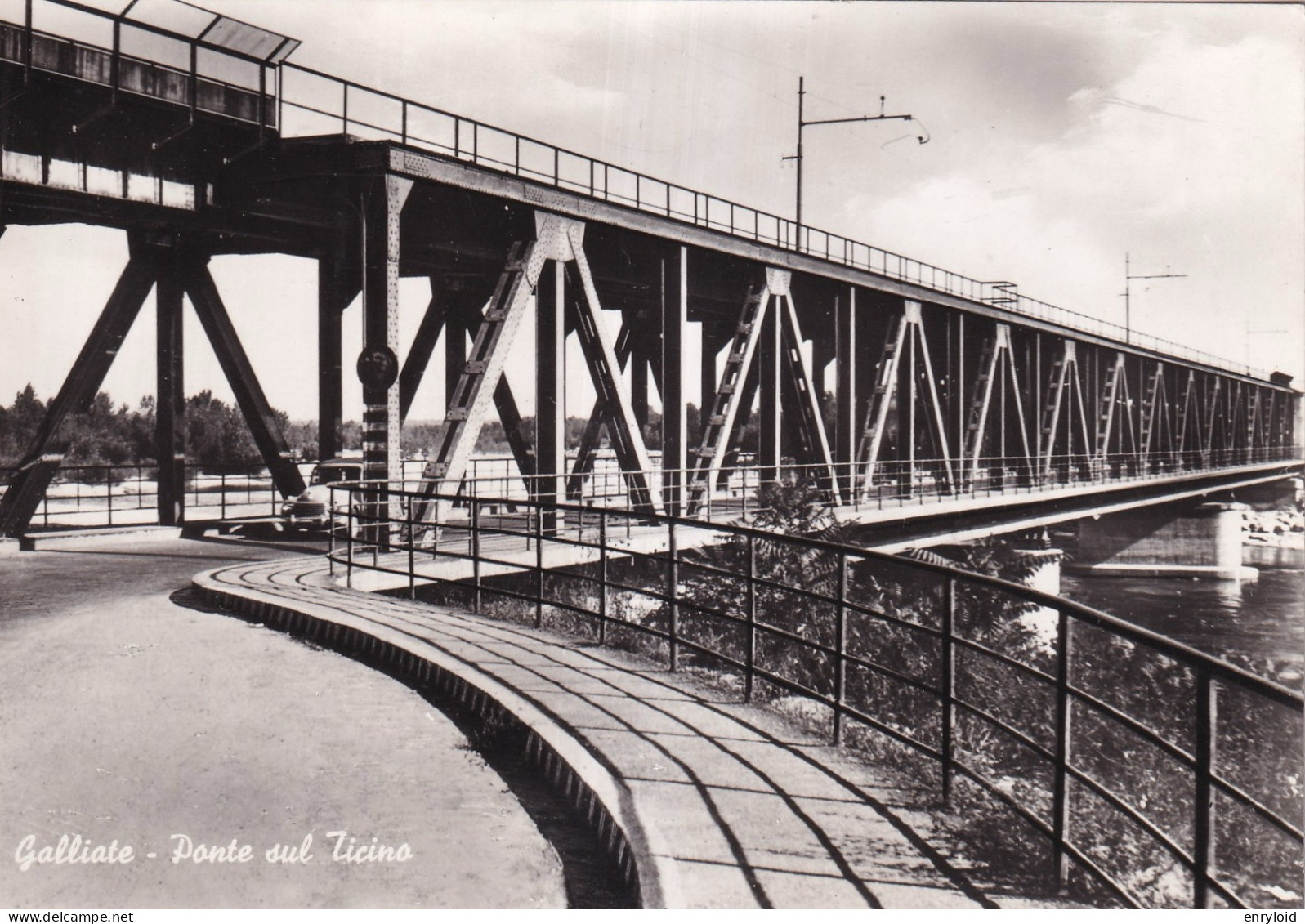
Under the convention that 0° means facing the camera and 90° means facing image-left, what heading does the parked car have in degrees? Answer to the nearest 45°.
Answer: approximately 45°

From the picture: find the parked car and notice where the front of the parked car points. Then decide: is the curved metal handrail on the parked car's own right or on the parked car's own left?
on the parked car's own left

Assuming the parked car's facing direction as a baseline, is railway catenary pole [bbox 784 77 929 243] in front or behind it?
behind

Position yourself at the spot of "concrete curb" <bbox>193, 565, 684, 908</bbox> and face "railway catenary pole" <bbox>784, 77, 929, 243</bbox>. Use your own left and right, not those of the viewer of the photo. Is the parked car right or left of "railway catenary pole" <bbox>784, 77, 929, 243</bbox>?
left

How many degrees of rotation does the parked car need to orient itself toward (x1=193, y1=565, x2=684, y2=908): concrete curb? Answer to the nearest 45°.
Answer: approximately 45° to its left

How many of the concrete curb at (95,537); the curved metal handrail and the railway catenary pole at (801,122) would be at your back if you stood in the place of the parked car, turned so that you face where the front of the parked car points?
1

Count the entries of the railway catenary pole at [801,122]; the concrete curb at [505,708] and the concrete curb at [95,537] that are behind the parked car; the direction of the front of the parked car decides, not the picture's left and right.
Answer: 1

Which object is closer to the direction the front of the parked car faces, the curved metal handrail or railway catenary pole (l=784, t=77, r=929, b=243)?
the curved metal handrail

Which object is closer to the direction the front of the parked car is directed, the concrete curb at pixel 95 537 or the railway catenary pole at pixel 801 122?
the concrete curb

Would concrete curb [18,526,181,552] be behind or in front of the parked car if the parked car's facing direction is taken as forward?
in front
